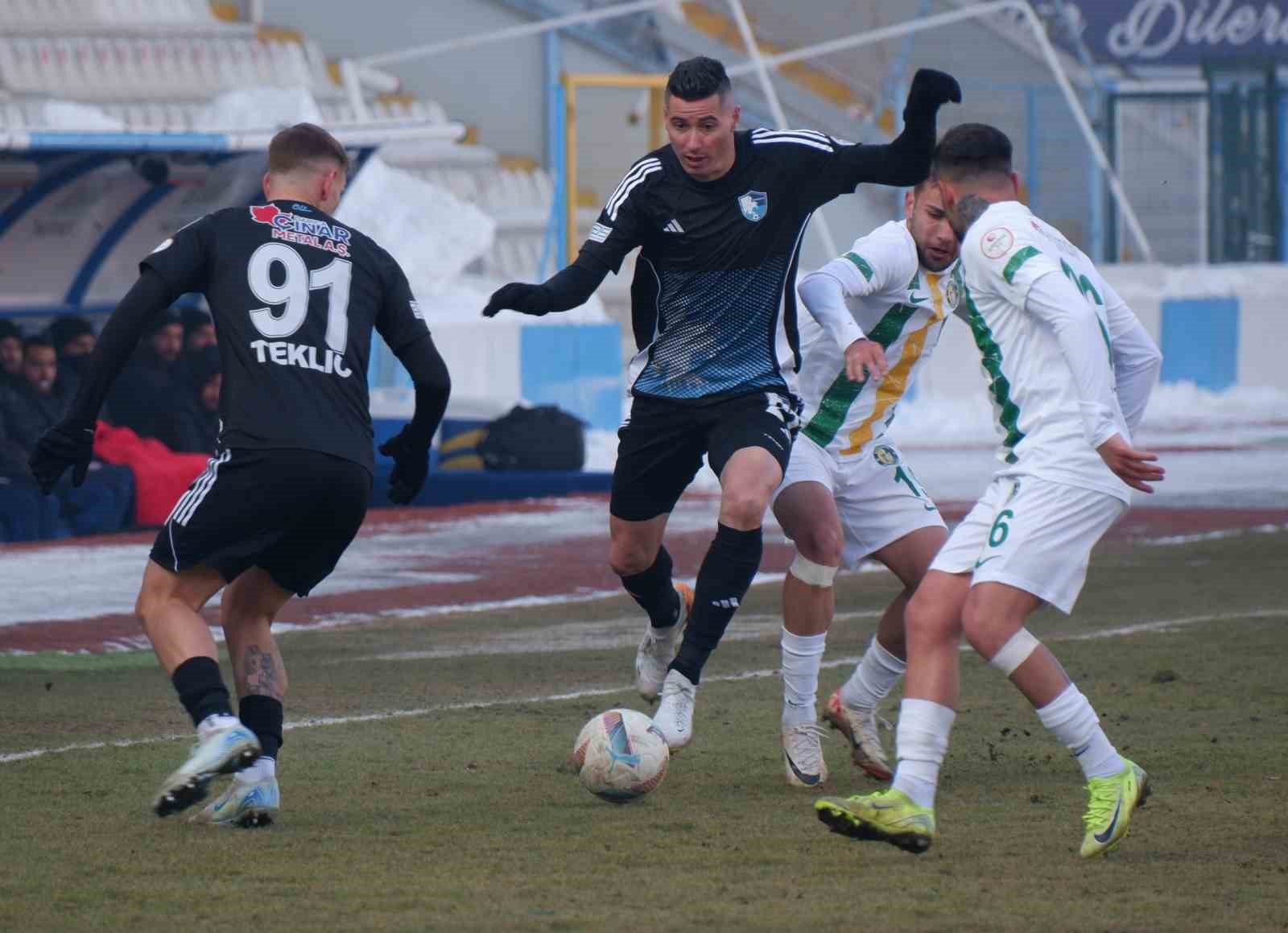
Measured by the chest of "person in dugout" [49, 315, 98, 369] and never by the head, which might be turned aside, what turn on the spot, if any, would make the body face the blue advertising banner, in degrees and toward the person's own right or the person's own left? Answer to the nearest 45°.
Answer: approximately 90° to the person's own left

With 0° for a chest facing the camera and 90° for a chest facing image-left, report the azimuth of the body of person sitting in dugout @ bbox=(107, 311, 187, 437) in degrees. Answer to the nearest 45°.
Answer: approximately 315°

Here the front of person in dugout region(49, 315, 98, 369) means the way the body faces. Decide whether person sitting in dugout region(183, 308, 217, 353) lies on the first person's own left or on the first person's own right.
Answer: on the first person's own left

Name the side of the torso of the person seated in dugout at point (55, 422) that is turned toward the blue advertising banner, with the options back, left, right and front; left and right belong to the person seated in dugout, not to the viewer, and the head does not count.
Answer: left

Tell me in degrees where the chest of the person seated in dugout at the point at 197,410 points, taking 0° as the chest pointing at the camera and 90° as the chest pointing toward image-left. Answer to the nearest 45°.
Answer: approximately 315°

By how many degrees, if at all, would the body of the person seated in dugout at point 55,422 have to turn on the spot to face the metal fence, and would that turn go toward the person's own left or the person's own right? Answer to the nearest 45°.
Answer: approximately 90° to the person's own left

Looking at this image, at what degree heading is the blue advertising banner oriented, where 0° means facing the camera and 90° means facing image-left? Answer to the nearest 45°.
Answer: approximately 0°

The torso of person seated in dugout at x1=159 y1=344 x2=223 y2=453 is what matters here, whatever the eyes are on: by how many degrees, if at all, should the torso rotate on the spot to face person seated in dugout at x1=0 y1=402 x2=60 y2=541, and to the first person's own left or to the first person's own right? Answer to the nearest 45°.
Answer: approximately 90° to the first person's own right
